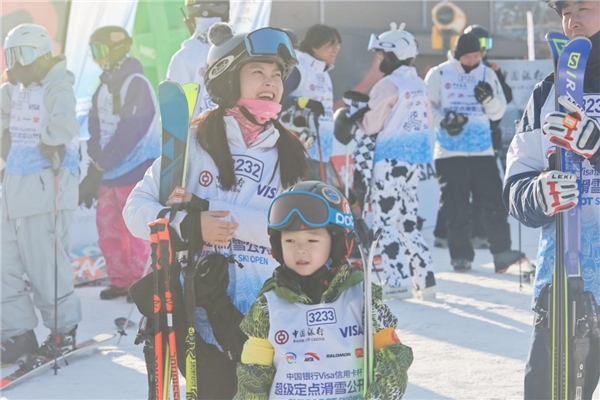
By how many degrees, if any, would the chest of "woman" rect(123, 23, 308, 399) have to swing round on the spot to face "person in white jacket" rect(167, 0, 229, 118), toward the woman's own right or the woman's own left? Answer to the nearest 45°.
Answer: approximately 135° to the woman's own left

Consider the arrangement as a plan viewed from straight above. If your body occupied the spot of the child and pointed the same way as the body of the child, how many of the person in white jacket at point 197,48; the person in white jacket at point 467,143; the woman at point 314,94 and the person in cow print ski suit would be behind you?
4

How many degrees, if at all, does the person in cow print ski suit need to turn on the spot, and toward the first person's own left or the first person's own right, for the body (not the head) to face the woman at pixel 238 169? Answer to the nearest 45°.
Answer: approximately 135° to the first person's own left

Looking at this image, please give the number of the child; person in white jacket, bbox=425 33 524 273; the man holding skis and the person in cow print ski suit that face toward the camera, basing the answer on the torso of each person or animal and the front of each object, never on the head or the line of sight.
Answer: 3

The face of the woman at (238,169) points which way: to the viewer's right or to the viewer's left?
to the viewer's right

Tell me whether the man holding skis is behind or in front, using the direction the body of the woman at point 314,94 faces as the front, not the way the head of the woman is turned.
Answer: in front

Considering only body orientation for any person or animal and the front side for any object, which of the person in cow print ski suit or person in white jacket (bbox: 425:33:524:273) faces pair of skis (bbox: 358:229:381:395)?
the person in white jacket

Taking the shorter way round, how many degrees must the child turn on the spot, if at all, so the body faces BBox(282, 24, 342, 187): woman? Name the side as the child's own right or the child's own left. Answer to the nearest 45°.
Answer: approximately 180°

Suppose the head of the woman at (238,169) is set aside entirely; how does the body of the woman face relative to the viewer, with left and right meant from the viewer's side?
facing the viewer and to the right of the viewer

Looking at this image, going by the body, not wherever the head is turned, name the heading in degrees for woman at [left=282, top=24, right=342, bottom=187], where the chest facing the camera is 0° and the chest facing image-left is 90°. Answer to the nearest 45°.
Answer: approximately 315°
